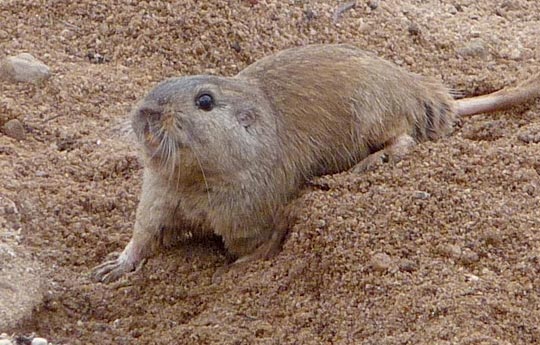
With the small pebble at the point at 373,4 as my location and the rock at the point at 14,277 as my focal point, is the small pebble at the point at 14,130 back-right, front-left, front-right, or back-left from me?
front-right

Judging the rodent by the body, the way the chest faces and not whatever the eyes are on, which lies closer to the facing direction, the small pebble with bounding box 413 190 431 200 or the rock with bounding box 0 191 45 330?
the rock

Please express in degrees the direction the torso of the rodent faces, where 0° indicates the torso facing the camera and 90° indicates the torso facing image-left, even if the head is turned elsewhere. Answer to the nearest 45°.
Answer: approximately 45°

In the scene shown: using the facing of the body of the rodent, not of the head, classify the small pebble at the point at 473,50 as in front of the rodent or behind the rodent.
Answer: behind

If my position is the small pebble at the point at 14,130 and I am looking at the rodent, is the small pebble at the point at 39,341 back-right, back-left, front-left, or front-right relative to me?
front-right

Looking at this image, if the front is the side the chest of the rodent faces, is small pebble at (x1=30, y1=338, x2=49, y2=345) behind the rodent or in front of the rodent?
in front

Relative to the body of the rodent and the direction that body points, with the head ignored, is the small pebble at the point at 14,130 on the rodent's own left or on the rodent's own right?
on the rodent's own right

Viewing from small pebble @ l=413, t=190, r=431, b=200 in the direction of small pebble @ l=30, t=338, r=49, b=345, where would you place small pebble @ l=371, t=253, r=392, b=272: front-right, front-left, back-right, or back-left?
front-left

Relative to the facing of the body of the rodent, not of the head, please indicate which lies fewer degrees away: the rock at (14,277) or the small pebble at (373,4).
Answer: the rock
